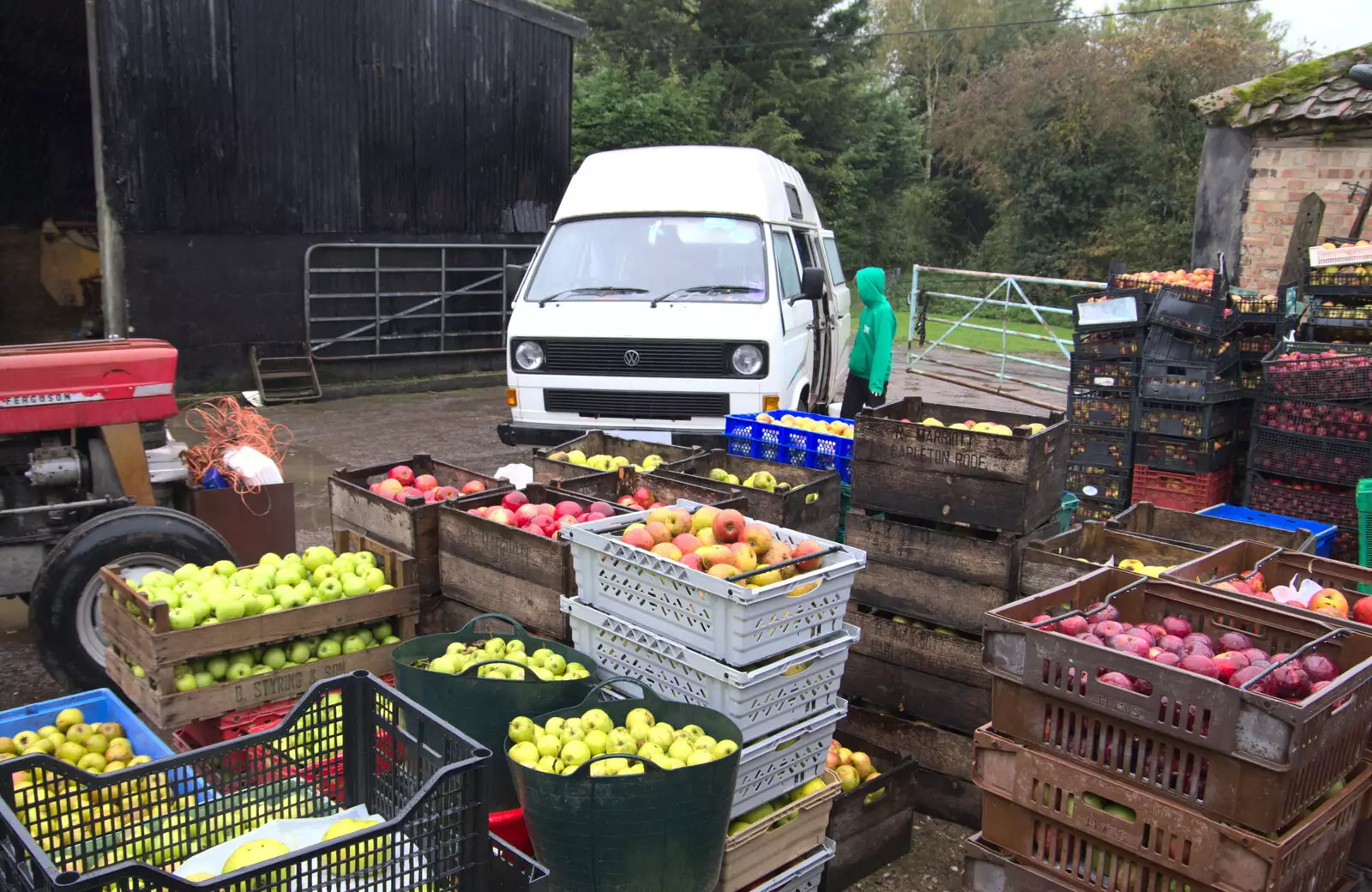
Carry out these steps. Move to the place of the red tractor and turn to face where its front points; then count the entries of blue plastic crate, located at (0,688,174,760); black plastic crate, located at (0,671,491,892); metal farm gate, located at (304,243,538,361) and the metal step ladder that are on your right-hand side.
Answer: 2

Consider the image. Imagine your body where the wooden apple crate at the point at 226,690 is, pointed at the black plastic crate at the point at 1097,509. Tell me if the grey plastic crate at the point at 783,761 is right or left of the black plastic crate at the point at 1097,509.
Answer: right
